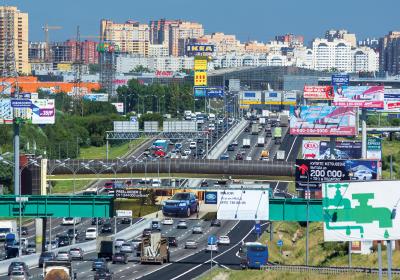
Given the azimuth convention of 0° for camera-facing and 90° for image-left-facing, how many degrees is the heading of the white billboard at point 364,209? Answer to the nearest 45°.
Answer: approximately 0°
